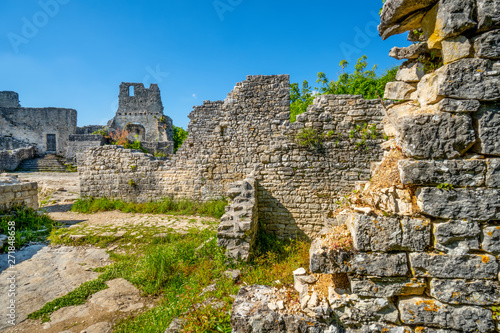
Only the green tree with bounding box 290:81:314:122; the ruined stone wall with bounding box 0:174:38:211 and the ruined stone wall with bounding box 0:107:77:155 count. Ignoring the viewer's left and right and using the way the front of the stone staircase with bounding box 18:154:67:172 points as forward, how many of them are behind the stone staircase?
1

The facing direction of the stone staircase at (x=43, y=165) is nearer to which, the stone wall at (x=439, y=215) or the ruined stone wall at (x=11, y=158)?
the stone wall

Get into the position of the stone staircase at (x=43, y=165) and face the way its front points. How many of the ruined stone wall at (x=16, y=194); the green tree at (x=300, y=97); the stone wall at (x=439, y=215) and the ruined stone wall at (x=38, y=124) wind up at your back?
1

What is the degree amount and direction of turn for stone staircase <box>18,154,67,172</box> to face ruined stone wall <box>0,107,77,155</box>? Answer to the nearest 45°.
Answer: approximately 180°

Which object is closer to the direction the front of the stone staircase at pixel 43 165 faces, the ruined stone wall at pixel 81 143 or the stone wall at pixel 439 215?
the stone wall

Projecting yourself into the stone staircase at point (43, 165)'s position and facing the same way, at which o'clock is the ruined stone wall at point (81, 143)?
The ruined stone wall is roughly at 9 o'clock from the stone staircase.

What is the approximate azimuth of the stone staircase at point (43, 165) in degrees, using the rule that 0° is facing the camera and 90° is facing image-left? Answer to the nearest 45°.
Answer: approximately 0°

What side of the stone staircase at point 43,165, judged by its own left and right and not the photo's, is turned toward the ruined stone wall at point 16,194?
front

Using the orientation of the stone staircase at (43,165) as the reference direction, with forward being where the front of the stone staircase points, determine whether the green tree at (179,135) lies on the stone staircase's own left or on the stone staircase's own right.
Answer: on the stone staircase's own left

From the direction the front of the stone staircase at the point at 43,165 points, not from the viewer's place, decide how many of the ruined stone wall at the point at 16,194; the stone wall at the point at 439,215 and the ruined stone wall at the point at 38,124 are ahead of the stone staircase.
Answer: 2

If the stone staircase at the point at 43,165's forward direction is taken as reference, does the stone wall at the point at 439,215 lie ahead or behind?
ahead
